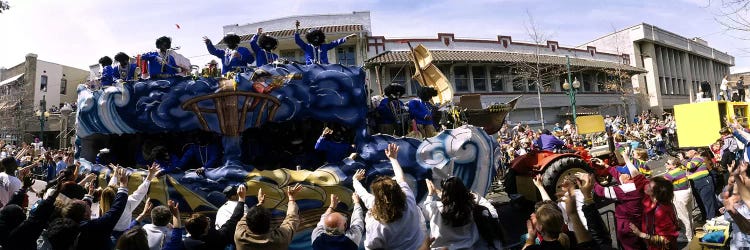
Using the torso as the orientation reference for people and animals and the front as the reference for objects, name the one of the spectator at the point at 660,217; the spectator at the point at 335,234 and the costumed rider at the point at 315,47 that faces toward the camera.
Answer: the costumed rider

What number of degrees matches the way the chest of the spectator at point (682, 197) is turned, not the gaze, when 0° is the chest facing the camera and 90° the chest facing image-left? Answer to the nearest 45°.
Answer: approximately 90°

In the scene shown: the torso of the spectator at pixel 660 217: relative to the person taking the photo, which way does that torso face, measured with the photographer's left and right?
facing to the left of the viewer

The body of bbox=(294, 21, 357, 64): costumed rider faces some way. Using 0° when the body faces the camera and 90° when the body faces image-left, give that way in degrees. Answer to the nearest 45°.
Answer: approximately 0°

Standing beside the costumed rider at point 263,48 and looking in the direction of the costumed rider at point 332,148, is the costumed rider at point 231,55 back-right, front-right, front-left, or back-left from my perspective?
back-right

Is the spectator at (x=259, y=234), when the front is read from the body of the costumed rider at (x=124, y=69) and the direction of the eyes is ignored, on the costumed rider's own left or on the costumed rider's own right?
on the costumed rider's own left

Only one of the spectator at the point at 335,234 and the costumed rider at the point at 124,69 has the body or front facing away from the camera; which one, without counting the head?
the spectator

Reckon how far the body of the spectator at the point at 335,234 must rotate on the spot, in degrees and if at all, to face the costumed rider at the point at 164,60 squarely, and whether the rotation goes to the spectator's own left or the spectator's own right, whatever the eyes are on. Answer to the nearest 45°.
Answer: approximately 45° to the spectator's own left

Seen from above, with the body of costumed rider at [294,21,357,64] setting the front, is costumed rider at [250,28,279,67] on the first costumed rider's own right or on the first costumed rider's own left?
on the first costumed rider's own right

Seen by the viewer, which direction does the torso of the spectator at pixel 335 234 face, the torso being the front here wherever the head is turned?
away from the camera

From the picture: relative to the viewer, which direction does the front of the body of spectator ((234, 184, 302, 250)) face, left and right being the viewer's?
facing away from the viewer

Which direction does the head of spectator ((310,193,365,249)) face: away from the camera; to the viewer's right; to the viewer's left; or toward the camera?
away from the camera

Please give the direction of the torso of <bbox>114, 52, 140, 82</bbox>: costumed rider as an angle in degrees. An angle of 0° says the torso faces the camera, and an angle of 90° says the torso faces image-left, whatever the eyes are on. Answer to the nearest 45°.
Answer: approximately 45°

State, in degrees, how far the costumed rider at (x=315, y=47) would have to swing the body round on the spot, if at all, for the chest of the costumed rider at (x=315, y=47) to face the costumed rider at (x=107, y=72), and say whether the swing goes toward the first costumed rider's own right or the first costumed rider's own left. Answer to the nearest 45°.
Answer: approximately 90° to the first costumed rider's own right
